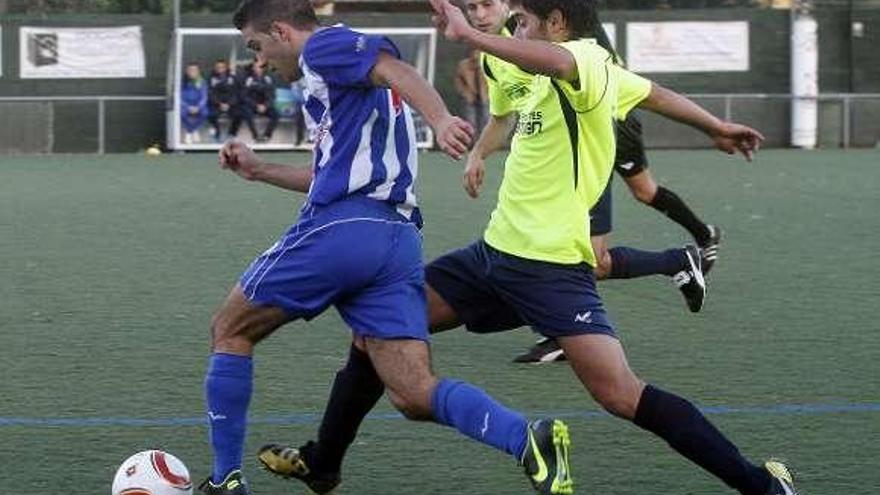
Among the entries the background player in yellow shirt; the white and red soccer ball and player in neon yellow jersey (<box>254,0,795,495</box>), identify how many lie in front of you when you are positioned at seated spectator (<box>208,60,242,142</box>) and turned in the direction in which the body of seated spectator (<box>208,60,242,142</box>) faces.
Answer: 3

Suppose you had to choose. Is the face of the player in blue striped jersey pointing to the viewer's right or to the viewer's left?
to the viewer's left

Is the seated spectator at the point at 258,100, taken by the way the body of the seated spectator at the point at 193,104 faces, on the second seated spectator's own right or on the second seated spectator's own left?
on the second seated spectator's own left

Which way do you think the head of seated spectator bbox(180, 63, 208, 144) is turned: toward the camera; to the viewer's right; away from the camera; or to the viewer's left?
toward the camera

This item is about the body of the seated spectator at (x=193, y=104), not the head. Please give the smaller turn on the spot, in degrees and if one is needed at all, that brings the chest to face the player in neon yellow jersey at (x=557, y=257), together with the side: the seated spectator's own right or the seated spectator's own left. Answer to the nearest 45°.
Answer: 0° — they already face them

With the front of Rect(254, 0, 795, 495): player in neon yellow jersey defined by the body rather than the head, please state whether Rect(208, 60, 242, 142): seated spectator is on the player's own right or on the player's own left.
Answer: on the player's own right

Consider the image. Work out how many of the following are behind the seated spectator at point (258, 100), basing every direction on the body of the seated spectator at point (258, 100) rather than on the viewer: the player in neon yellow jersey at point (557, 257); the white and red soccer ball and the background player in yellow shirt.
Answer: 0

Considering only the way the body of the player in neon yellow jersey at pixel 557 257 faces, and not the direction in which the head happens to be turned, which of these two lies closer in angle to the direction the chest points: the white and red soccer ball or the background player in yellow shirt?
the white and red soccer ball

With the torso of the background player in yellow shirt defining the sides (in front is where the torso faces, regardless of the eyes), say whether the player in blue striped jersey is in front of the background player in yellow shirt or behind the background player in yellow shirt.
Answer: in front

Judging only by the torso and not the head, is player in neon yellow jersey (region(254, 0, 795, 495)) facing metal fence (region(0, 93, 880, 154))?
no

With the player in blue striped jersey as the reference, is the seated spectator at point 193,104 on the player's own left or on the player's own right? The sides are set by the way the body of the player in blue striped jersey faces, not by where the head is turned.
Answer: on the player's own right

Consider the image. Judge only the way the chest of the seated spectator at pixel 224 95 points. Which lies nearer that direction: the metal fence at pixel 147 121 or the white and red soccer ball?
the white and red soccer ball

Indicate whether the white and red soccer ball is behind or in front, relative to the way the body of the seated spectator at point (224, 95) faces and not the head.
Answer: in front

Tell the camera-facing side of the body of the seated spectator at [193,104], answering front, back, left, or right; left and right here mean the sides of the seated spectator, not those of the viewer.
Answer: front

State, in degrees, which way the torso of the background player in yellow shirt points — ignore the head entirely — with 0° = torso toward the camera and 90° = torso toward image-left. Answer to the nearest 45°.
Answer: approximately 45°

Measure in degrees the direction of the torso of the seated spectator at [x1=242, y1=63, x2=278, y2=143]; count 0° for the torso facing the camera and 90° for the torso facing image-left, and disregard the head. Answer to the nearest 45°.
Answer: approximately 0°

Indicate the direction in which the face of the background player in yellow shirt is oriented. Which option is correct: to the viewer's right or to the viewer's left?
to the viewer's left
